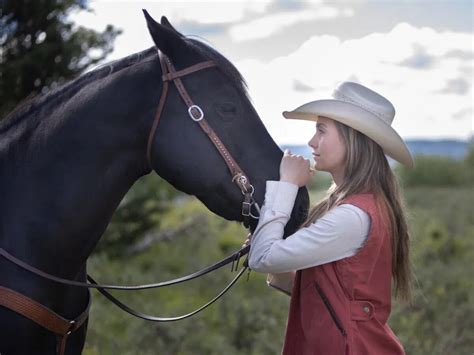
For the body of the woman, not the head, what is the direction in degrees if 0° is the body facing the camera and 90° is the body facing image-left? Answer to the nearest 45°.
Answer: approximately 90°

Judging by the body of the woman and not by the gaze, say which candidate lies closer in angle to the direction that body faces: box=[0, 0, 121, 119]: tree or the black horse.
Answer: the black horse

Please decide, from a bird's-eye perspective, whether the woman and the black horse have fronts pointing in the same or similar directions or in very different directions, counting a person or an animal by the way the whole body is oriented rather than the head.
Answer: very different directions

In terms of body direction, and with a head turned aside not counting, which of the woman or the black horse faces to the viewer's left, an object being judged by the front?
the woman

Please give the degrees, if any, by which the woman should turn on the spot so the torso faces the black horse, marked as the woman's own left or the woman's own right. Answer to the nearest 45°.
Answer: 0° — they already face it

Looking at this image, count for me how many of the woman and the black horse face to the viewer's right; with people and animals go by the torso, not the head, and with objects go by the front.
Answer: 1

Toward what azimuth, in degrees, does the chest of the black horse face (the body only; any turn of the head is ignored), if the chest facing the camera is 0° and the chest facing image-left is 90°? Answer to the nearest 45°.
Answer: approximately 270°

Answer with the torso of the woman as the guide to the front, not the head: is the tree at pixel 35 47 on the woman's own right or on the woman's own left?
on the woman's own right

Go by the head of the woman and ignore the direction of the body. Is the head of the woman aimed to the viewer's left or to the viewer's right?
to the viewer's left

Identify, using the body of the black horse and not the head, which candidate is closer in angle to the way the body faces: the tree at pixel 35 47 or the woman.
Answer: the woman

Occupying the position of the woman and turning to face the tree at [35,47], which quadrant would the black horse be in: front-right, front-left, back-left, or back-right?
front-left

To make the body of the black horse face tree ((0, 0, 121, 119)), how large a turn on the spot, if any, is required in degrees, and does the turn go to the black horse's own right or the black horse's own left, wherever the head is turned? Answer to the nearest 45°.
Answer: approximately 90° to the black horse's own left
